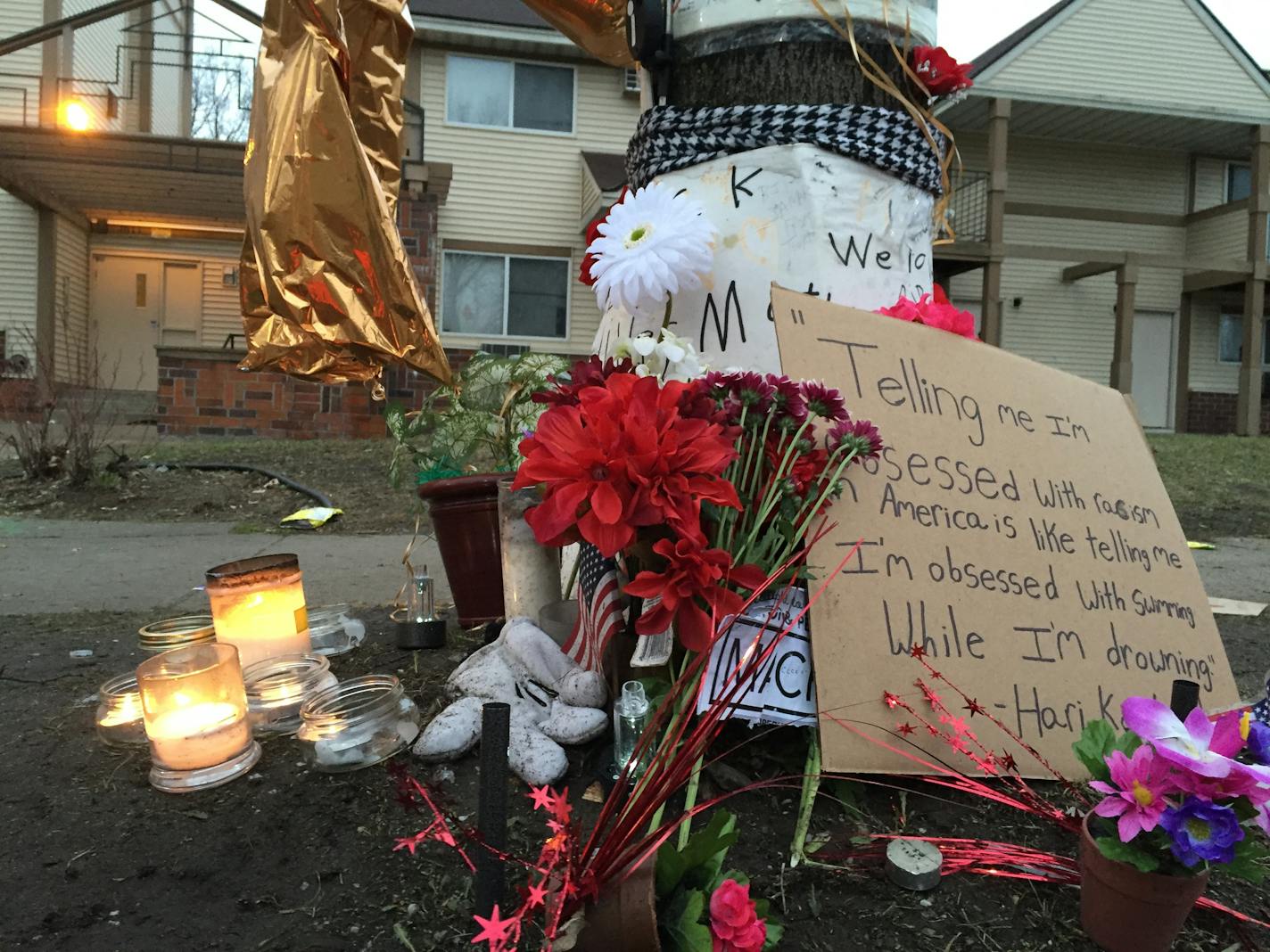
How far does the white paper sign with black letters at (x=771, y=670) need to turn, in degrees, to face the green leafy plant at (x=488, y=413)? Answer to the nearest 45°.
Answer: approximately 135° to its right

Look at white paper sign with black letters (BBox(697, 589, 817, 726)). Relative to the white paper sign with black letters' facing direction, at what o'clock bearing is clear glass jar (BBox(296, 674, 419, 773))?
The clear glass jar is roughly at 3 o'clock from the white paper sign with black letters.

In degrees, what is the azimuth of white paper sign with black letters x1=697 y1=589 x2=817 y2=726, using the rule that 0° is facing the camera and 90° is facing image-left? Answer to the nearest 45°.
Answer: approximately 0°

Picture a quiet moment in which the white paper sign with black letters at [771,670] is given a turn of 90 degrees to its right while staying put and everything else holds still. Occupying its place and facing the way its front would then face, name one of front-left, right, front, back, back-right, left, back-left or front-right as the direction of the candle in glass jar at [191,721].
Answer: front

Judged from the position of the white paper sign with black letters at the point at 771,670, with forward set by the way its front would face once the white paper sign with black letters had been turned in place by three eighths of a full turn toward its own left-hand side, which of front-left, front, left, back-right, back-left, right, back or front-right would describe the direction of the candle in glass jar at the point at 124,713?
back-left

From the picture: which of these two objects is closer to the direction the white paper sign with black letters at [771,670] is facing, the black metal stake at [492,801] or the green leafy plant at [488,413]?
the black metal stake
